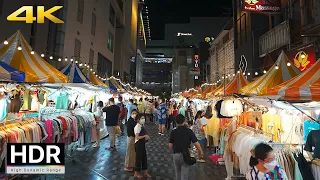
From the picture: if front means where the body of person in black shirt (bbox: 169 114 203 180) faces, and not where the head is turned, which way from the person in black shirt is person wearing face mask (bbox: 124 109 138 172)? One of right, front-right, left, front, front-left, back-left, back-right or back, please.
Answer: front-left

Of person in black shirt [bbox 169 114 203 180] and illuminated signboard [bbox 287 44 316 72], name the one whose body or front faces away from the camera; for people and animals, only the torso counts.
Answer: the person in black shirt

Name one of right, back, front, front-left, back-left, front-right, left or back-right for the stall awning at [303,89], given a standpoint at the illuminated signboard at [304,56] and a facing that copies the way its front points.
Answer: front-left

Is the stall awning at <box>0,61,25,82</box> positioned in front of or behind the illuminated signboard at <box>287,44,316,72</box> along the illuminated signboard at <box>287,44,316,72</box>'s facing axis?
in front

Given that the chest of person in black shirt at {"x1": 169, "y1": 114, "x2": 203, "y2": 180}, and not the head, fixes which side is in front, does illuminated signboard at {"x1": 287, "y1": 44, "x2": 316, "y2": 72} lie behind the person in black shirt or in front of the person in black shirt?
in front

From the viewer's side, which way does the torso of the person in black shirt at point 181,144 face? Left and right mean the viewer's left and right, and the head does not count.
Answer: facing away from the viewer

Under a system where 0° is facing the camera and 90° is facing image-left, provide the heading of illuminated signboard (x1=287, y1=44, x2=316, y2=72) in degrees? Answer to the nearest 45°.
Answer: approximately 45°

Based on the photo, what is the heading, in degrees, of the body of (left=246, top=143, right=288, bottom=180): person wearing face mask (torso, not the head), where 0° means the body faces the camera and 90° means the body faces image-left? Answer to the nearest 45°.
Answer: approximately 315°

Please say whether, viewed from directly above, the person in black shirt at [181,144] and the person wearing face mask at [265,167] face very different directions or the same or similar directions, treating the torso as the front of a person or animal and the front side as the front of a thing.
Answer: very different directions

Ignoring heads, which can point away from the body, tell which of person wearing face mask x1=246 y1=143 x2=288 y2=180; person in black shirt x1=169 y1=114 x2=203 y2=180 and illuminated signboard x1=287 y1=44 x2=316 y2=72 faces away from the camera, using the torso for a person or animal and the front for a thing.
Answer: the person in black shirt

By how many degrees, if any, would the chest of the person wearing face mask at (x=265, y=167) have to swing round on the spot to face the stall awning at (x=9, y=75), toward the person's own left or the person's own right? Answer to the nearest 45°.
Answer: approximately 135° to the person's own right

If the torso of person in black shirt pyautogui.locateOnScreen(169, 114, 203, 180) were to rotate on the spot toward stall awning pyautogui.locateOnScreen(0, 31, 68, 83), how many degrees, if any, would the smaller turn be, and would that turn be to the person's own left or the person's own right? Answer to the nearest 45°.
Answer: approximately 90° to the person's own left

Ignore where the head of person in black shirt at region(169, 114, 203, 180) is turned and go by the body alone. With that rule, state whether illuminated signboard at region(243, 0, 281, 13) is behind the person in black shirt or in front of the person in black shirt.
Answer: in front

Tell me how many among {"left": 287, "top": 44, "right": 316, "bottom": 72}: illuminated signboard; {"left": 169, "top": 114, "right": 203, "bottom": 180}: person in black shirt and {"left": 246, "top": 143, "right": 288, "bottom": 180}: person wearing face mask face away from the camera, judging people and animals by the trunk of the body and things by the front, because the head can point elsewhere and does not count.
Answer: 1

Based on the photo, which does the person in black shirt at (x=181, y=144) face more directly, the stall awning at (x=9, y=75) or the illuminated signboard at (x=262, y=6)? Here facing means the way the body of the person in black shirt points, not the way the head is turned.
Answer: the illuminated signboard

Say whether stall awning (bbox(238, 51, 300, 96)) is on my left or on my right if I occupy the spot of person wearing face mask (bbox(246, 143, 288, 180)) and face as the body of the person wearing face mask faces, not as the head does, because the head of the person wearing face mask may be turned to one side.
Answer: on my left
